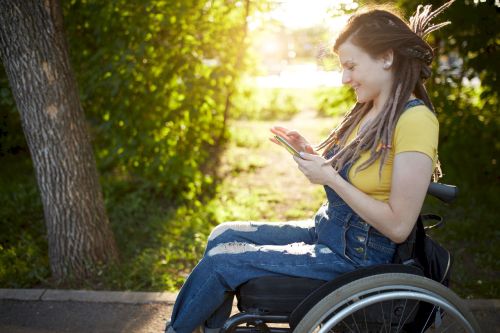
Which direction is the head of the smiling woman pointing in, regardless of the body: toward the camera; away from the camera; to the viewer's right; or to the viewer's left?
to the viewer's left

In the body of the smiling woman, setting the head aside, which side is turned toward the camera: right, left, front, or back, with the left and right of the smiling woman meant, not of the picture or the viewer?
left

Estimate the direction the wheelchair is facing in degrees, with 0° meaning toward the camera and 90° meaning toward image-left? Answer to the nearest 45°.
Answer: approximately 90°
